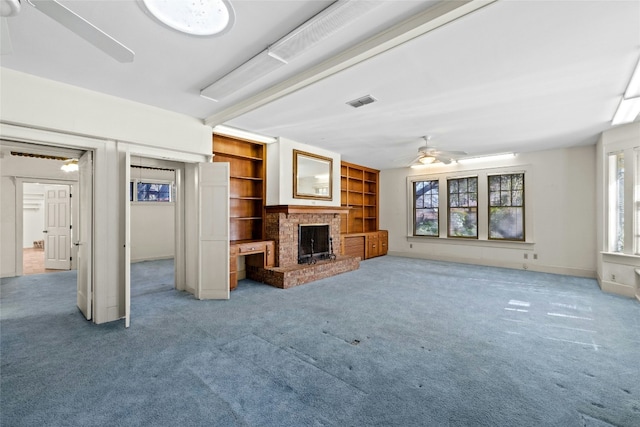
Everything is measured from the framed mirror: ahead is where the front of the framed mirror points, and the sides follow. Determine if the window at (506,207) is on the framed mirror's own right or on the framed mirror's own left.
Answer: on the framed mirror's own left

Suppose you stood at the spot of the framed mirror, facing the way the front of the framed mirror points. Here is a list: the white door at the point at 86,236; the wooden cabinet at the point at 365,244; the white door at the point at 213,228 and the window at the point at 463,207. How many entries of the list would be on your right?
2

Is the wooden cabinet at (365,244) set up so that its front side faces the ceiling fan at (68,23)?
no

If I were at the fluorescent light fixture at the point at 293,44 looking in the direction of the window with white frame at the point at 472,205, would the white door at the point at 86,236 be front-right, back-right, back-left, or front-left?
back-left

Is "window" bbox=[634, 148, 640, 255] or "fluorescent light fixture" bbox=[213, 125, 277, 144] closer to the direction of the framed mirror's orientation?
the window

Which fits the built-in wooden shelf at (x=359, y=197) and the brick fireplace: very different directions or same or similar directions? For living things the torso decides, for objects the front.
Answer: same or similar directions

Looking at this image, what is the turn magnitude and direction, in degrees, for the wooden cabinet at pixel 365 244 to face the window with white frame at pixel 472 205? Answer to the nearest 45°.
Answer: approximately 45° to its left

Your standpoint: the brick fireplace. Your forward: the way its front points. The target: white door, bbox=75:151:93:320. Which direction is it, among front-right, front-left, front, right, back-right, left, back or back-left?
right

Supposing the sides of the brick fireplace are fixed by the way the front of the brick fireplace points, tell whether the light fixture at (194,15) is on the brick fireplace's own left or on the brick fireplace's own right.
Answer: on the brick fireplace's own right

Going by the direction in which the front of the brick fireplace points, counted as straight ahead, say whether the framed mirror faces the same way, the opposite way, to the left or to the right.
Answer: the same way

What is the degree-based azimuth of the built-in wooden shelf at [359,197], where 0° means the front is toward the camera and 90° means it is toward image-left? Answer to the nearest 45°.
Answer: approximately 315°

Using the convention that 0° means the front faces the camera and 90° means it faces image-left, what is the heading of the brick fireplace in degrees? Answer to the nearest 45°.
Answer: approximately 315°

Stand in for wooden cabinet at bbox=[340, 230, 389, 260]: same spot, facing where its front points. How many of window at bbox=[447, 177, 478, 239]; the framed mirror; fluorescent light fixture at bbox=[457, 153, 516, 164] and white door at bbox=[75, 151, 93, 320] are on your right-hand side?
2

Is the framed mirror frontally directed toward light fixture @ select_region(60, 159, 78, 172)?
no

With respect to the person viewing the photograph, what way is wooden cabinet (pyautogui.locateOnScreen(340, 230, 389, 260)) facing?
facing the viewer and to the right of the viewer

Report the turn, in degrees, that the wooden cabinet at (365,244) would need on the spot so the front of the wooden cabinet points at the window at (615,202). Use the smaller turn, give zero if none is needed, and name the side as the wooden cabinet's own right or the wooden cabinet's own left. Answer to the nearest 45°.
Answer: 0° — it already faces it

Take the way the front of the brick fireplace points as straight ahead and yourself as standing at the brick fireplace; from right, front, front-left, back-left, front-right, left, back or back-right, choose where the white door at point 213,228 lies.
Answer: right

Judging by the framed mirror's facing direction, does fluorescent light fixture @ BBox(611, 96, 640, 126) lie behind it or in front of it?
in front

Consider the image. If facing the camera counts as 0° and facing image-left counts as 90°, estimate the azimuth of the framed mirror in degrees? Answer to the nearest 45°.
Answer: approximately 315°

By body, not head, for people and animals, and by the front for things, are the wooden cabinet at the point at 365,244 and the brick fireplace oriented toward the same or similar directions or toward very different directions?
same or similar directions

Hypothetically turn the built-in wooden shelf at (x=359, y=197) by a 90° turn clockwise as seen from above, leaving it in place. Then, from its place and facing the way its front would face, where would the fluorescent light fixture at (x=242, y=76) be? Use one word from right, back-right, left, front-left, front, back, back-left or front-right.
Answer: front-left
